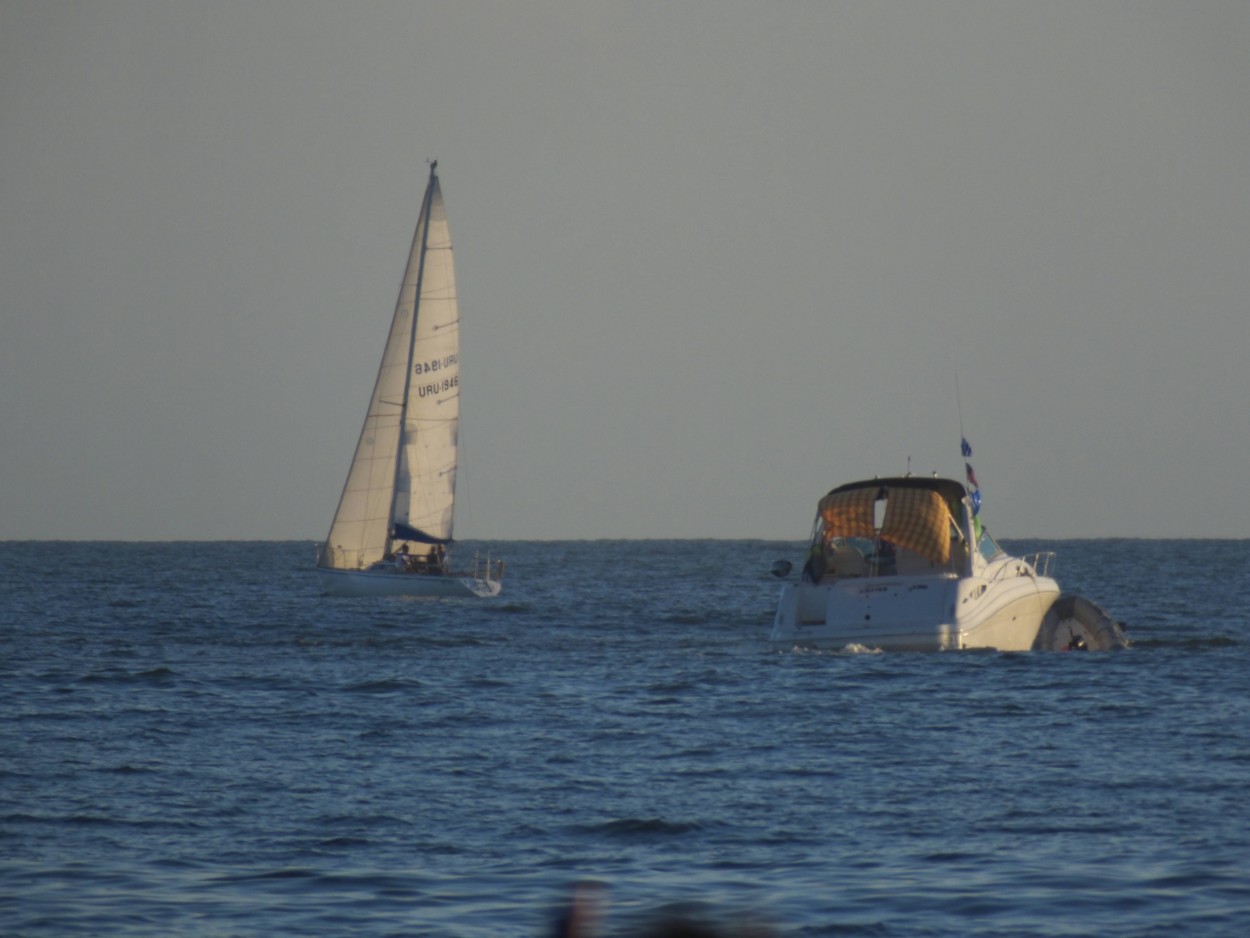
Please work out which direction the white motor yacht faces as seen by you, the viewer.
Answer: facing away from the viewer and to the right of the viewer
